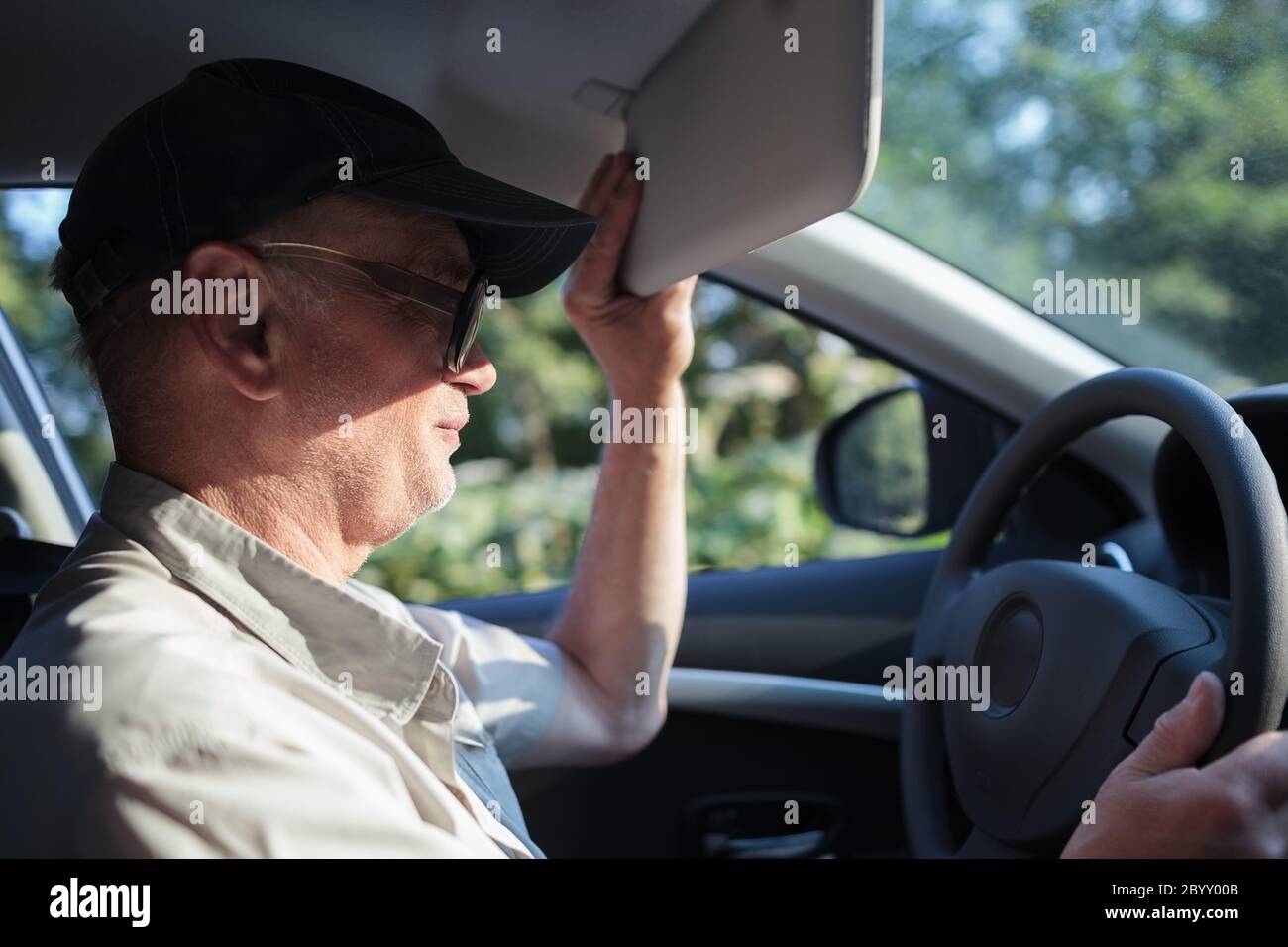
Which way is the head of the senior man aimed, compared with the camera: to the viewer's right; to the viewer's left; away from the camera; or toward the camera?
to the viewer's right

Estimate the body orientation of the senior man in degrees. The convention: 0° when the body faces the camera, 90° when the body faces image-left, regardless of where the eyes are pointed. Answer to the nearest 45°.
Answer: approximately 270°
